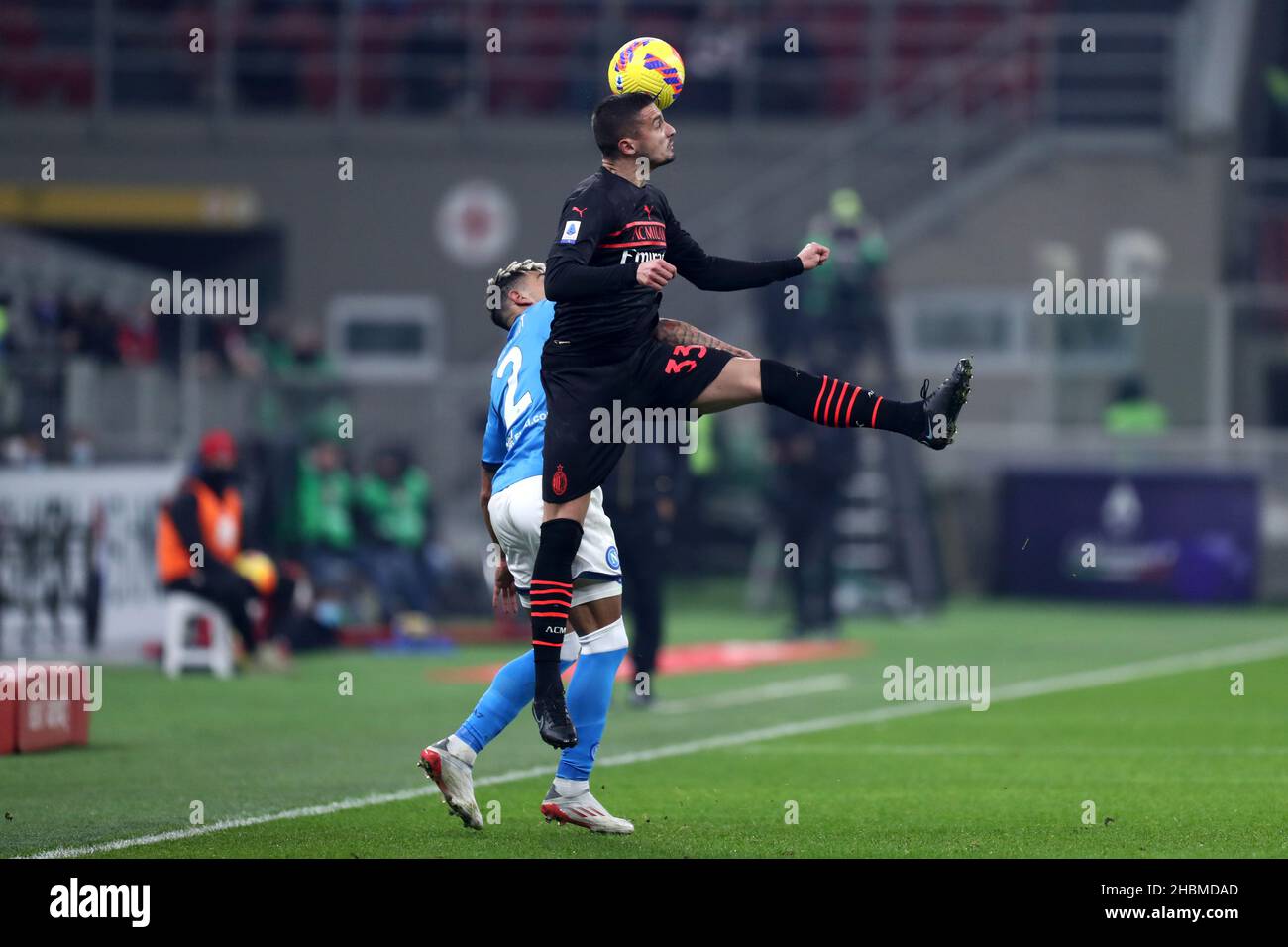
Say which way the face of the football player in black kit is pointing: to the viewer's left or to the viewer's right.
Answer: to the viewer's right

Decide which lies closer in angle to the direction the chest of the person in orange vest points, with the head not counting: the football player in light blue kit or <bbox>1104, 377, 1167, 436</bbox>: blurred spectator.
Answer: the football player in light blue kit

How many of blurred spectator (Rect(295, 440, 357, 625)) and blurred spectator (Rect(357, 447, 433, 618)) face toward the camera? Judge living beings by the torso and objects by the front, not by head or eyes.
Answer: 2

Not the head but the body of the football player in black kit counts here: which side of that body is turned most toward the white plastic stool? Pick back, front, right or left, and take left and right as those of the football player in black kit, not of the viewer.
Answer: back

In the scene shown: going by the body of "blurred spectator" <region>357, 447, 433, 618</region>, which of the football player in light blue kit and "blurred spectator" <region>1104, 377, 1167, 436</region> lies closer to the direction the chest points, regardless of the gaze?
the football player in light blue kit

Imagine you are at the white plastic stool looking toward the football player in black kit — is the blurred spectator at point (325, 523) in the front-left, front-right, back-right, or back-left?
back-left

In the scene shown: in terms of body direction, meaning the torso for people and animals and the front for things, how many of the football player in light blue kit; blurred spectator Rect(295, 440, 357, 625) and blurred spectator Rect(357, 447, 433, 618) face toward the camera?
2

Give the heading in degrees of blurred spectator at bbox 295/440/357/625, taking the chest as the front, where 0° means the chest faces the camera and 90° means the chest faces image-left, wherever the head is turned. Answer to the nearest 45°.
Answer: approximately 0°

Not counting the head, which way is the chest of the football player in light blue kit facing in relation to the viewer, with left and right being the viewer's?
facing away from the viewer and to the right of the viewer
